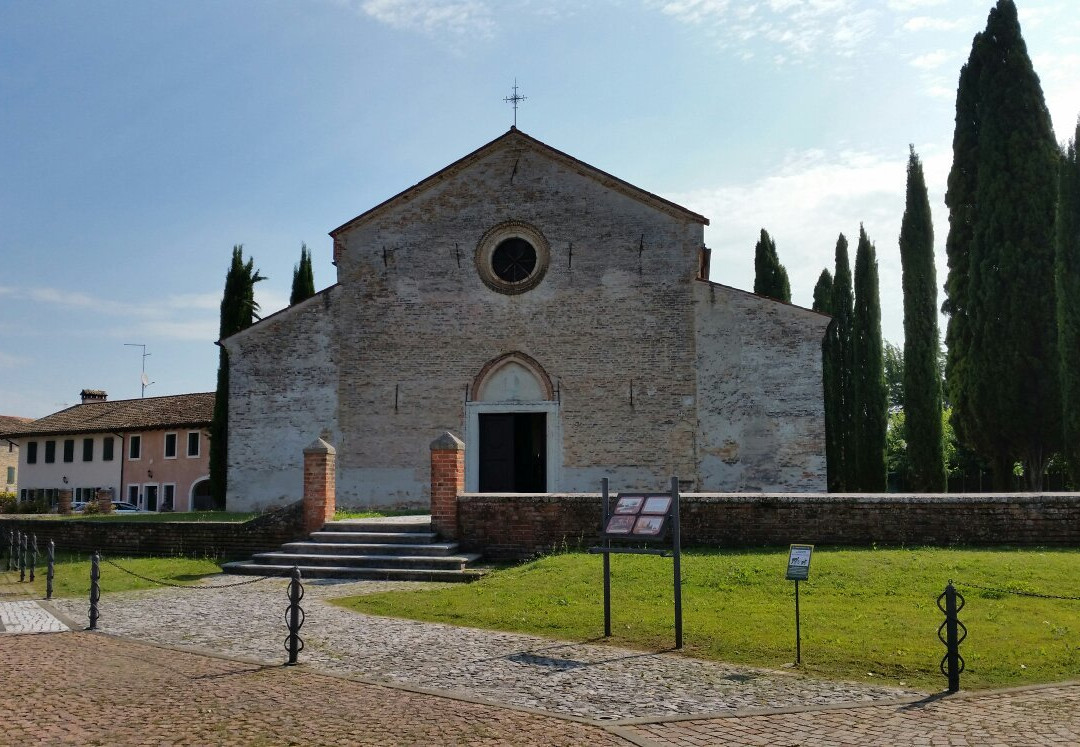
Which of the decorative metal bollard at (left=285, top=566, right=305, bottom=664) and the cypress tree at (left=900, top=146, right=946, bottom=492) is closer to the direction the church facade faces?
the decorative metal bollard

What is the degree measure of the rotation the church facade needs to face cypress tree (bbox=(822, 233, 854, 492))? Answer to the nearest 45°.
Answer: approximately 135° to its left

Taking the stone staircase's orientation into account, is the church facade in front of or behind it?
behind

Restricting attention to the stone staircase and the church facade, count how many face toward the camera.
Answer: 2

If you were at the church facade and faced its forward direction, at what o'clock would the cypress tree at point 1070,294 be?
The cypress tree is roughly at 9 o'clock from the church facade.

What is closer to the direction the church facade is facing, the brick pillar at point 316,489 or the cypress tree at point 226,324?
the brick pillar

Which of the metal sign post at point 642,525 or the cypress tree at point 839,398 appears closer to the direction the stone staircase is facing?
the metal sign post

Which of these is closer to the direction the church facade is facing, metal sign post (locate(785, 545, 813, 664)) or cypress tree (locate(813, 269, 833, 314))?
the metal sign post

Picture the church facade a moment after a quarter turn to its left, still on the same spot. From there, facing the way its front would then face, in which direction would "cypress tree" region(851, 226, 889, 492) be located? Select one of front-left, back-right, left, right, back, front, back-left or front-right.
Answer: front-left

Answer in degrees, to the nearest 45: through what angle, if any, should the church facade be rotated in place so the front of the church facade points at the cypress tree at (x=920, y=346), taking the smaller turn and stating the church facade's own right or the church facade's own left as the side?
approximately 135° to the church facade's own left

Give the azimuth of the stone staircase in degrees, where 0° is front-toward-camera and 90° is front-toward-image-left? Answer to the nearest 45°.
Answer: approximately 0°
